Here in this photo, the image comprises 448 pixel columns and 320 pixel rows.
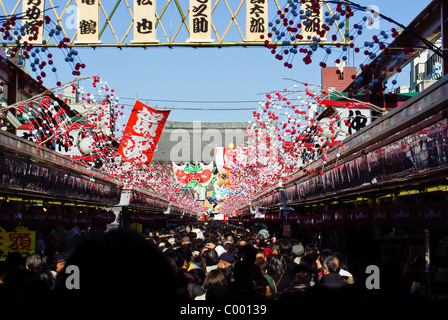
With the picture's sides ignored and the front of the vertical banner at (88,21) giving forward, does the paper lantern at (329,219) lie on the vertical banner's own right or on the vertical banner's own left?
on the vertical banner's own left

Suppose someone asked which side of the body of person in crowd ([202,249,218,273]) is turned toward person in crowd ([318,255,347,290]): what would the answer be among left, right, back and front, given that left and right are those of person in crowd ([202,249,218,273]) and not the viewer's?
back

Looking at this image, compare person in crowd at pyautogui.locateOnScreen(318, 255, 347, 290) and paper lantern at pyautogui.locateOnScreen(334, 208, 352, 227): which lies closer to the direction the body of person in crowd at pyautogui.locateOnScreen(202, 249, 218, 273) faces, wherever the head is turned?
the paper lantern

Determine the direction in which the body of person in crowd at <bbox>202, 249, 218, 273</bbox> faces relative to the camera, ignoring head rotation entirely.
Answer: away from the camera

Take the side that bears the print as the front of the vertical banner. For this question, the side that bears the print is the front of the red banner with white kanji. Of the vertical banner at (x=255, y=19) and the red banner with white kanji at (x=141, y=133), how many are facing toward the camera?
2

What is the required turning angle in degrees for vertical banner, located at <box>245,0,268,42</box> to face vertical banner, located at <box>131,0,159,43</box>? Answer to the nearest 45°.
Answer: approximately 90° to its right

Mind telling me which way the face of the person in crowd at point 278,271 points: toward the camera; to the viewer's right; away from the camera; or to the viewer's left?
away from the camera
